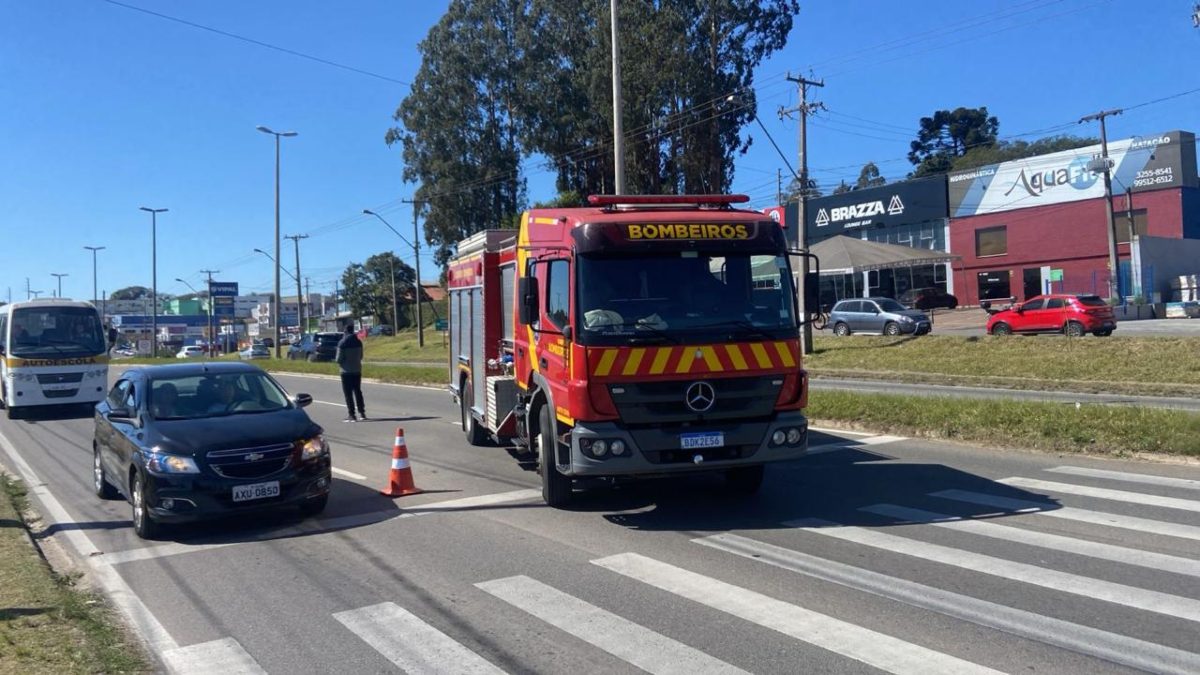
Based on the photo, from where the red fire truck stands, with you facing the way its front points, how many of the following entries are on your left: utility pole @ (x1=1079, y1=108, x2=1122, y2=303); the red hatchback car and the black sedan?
2

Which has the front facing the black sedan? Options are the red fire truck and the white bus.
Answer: the white bus

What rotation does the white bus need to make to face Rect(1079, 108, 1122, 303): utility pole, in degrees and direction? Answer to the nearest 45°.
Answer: approximately 90° to its left

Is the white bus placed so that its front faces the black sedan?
yes

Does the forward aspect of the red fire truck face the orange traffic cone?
no

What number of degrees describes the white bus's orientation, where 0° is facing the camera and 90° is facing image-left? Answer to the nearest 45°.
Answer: approximately 0°

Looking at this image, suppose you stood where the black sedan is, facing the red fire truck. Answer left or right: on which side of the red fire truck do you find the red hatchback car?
left

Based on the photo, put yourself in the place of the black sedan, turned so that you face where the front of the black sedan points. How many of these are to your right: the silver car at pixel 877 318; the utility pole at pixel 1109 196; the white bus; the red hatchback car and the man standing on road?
0

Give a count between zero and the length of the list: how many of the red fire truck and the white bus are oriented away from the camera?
0

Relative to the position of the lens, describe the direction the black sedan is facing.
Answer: facing the viewer and to the right of the viewer

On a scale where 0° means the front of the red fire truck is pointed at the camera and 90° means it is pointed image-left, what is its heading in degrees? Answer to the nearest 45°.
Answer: approximately 315°

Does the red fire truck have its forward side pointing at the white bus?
no

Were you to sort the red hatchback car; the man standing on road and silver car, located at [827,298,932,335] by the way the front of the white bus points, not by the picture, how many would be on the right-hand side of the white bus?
0

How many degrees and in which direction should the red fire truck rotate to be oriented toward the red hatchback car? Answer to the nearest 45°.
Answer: approximately 90° to its left

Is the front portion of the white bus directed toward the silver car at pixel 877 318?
no
